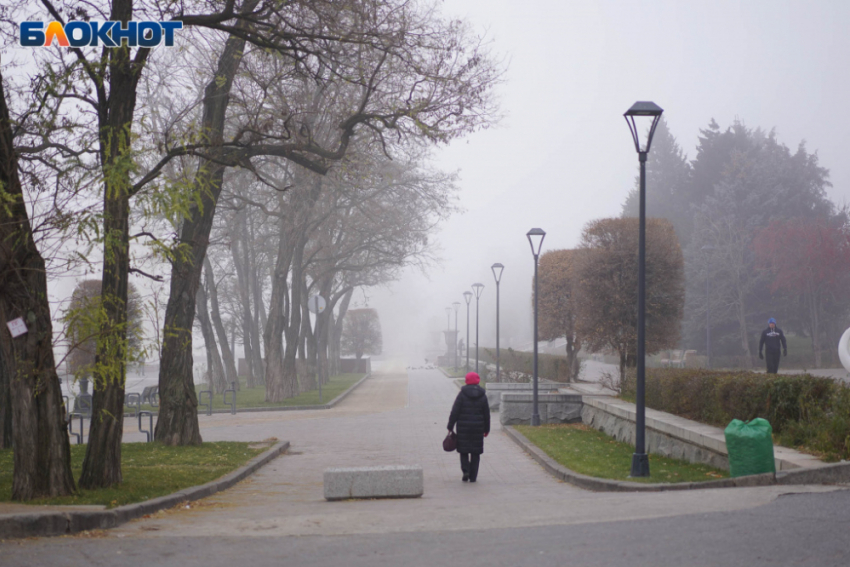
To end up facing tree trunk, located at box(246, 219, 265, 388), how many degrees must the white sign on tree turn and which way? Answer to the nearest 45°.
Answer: approximately 180°

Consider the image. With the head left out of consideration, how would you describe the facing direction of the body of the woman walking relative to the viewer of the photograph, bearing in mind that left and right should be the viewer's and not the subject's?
facing away from the viewer

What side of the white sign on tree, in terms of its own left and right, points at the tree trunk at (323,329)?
back

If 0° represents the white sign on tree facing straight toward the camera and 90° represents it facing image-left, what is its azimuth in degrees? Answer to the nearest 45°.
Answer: approximately 0°

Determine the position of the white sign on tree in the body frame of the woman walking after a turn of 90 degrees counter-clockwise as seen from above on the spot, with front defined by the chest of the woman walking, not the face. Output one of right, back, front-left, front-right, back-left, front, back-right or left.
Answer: front-left

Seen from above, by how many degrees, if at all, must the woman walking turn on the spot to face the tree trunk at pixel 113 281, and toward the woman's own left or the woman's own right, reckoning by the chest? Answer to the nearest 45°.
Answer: approximately 135° to the woman's own left

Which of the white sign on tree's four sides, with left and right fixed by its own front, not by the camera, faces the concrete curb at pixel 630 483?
left

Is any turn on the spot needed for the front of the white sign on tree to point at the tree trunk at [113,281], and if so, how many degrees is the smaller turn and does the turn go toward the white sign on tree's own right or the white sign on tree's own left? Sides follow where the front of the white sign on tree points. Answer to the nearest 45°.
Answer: approximately 135° to the white sign on tree's own left

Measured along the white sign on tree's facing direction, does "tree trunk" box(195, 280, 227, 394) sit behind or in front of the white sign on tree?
behind
